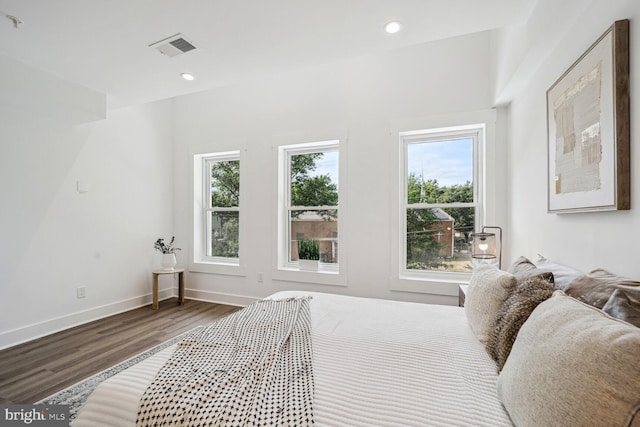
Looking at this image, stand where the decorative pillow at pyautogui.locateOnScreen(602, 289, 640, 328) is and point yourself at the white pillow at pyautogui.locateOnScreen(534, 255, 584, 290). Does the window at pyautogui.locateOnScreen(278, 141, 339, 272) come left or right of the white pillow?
left

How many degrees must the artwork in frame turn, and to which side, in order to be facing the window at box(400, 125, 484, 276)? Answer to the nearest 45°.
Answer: approximately 90° to its right

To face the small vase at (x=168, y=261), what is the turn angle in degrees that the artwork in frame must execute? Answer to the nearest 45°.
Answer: approximately 45° to its right

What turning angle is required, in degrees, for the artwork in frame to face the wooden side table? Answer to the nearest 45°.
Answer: approximately 45° to its right

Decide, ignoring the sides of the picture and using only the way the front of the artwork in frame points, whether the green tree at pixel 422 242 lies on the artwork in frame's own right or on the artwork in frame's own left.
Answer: on the artwork in frame's own right

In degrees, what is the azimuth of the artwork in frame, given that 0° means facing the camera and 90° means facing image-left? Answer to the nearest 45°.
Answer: approximately 45°
